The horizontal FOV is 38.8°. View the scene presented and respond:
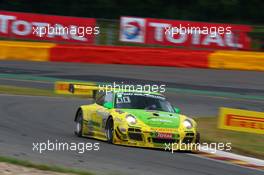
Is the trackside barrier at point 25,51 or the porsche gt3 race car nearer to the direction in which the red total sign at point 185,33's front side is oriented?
the porsche gt3 race car

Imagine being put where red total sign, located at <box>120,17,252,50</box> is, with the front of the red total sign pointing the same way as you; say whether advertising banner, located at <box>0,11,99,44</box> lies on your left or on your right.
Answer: on your right

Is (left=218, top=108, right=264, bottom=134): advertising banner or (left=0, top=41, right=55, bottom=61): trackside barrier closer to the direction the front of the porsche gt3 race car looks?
the advertising banner

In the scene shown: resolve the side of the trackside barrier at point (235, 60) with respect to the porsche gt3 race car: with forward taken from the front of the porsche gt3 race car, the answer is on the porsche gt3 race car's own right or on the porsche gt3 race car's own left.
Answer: on the porsche gt3 race car's own left

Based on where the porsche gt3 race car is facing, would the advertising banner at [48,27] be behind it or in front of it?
behind

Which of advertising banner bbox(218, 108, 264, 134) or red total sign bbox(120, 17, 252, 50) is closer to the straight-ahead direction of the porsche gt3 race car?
the advertising banner

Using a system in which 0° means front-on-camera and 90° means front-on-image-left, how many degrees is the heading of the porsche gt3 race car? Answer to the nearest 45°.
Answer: approximately 315°

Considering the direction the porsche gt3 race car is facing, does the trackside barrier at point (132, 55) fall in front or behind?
behind

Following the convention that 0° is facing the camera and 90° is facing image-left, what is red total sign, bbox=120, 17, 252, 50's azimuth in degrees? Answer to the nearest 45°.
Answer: approximately 0°

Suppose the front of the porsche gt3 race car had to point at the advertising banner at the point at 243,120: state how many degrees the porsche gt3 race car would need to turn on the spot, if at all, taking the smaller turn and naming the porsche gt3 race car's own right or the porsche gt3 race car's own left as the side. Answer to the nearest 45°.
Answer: approximately 45° to the porsche gt3 race car's own left
